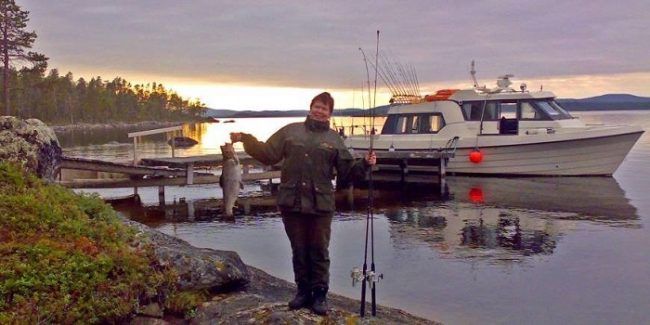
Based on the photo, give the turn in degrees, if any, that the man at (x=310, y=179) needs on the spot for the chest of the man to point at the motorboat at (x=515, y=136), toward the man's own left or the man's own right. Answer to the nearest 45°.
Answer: approximately 135° to the man's own left

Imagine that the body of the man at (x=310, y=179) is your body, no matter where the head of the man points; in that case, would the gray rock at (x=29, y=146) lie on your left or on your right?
on your right

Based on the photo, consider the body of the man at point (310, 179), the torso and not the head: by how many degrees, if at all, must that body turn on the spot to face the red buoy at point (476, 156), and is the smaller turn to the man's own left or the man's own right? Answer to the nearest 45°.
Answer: approximately 180°

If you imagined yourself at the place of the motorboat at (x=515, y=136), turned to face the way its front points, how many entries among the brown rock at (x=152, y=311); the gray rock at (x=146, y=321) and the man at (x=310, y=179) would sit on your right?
3

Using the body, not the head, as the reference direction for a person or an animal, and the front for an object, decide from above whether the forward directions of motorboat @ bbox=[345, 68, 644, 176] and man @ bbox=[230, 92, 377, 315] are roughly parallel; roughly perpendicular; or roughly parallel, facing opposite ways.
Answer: roughly perpendicular

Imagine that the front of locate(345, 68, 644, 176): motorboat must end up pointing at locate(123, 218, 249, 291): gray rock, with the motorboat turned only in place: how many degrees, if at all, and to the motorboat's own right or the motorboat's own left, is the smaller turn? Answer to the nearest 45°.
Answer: approximately 90° to the motorboat's own right

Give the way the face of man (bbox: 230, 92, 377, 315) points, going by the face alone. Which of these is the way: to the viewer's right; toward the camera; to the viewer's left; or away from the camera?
toward the camera

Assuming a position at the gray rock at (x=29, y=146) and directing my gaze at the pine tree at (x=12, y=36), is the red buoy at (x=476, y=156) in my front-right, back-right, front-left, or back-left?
front-right

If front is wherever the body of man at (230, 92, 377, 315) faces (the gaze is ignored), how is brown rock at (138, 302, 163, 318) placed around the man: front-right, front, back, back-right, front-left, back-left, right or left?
right

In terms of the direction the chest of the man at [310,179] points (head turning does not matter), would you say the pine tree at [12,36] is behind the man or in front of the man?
behind

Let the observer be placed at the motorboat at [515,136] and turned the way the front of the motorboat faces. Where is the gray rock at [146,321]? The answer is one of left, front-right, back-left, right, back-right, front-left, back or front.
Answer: right

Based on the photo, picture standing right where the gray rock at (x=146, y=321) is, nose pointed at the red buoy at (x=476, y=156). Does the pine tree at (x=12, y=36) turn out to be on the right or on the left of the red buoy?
left

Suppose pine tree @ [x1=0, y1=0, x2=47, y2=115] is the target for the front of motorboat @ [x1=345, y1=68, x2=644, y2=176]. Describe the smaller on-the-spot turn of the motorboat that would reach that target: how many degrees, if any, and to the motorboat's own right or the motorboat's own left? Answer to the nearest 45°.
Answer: approximately 180°

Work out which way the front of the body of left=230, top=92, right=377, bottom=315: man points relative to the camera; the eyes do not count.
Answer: toward the camera

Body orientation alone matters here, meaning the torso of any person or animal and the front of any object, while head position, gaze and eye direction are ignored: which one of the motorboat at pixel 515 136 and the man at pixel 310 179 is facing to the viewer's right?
the motorboat

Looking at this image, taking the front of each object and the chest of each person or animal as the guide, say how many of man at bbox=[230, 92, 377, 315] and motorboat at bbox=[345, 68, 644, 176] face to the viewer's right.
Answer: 1

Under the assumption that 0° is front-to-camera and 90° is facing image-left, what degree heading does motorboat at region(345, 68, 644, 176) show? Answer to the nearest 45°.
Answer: approximately 270°
